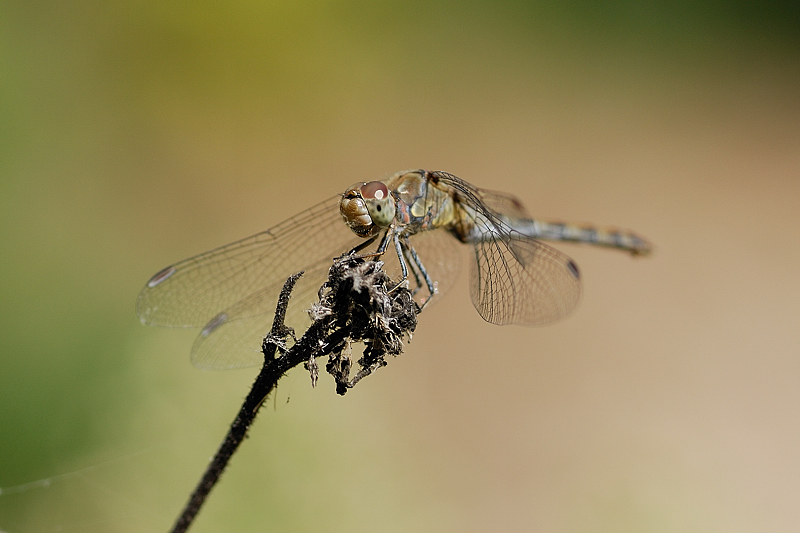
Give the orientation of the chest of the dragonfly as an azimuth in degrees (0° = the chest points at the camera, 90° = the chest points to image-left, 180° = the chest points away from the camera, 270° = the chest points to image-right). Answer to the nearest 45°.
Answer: approximately 45°
